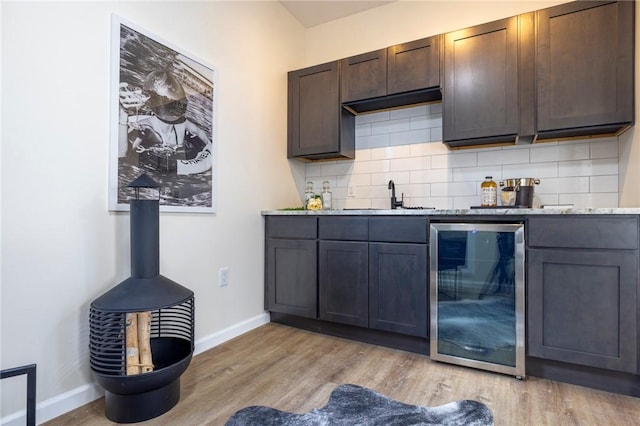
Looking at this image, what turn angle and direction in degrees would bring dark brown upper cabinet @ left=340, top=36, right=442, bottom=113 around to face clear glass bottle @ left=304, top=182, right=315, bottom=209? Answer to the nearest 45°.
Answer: approximately 90° to its right

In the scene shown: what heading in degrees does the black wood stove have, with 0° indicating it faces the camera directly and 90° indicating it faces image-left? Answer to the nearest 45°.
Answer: approximately 315°

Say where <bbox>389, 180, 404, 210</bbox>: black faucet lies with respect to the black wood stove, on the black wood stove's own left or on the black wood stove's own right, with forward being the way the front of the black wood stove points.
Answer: on the black wood stove's own left

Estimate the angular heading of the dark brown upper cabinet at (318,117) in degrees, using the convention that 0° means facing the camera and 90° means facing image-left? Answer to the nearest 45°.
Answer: approximately 45°

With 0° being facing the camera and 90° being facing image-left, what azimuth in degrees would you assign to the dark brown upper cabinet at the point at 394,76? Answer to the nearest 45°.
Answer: approximately 45°

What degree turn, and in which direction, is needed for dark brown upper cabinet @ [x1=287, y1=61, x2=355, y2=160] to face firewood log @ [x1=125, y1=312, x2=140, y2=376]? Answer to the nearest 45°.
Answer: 0° — it already faces it

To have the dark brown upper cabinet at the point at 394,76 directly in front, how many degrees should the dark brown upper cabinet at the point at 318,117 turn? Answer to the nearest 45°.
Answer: approximately 90° to its left

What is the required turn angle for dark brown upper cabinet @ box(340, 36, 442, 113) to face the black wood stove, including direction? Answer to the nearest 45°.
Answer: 0° — it already faces it

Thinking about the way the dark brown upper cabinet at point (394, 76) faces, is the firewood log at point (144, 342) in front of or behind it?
in front

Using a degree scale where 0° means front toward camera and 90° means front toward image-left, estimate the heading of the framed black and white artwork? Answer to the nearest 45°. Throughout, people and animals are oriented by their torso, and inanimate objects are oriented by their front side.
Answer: approximately 315°
